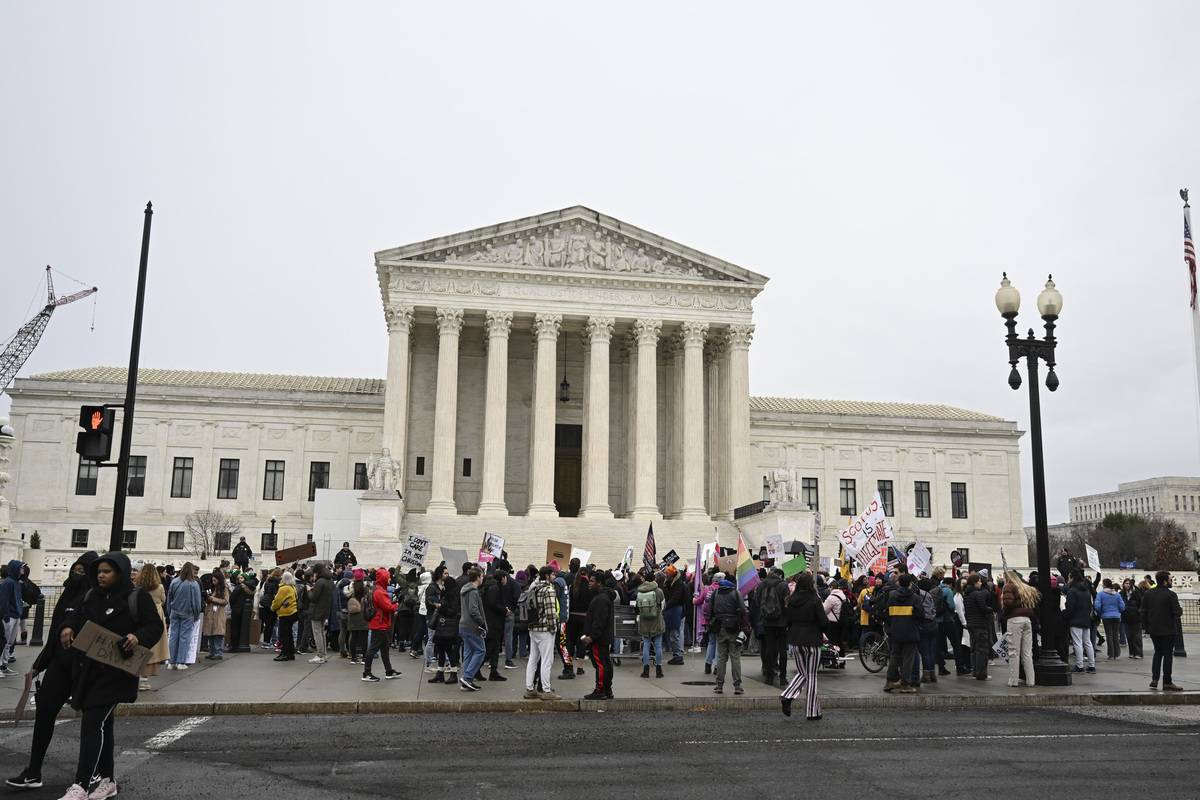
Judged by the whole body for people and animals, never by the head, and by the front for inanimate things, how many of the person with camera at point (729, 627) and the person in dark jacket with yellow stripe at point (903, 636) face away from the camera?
2

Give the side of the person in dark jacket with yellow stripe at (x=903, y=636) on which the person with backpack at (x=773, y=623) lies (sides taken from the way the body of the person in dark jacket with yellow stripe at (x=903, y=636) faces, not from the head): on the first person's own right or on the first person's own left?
on the first person's own left

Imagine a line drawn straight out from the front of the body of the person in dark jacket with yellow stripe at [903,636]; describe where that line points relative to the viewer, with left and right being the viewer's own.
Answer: facing away from the viewer

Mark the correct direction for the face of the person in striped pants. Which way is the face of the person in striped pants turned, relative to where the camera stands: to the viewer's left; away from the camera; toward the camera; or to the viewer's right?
away from the camera

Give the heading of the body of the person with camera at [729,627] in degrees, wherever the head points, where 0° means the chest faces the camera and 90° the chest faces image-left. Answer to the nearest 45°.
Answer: approximately 180°

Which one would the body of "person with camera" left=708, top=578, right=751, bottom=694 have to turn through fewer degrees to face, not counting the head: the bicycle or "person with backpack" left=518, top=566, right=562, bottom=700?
the bicycle

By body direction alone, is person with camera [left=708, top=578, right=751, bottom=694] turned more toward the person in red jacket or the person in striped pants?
the person in red jacket

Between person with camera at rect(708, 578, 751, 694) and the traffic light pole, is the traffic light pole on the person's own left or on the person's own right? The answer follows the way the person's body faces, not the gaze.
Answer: on the person's own left
